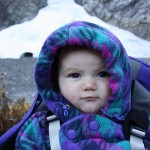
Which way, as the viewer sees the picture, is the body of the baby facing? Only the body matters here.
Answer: toward the camera

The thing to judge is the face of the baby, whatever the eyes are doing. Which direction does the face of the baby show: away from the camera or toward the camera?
toward the camera
